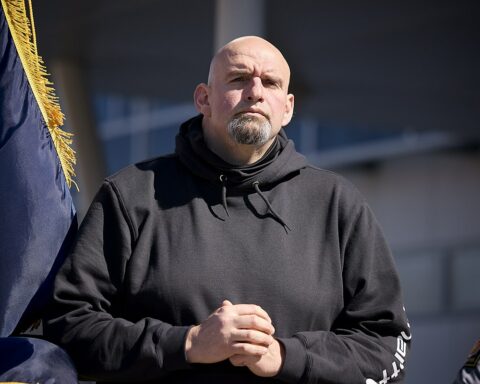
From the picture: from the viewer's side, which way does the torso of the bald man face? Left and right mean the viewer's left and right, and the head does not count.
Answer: facing the viewer

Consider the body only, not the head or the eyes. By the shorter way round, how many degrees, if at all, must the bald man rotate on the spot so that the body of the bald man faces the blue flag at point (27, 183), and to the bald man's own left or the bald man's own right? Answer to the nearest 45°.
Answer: approximately 90° to the bald man's own right
